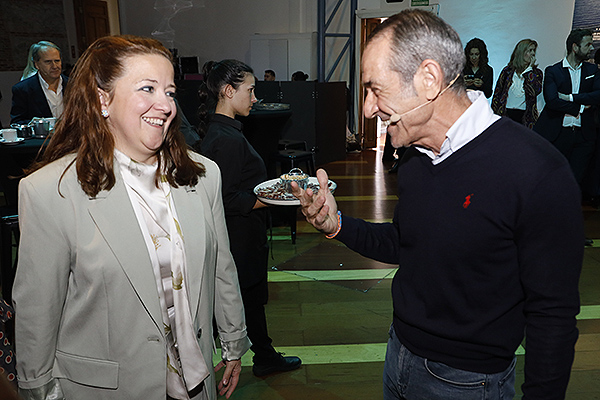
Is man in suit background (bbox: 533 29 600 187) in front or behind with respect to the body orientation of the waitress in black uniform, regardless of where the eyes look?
in front

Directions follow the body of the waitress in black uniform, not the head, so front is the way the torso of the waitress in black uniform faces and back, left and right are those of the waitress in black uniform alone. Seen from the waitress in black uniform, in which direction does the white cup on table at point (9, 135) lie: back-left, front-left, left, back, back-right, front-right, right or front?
back-left

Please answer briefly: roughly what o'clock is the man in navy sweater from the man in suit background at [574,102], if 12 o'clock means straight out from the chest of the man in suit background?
The man in navy sweater is roughly at 12 o'clock from the man in suit background.

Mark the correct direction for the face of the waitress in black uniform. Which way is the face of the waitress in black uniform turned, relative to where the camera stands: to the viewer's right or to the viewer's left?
to the viewer's right

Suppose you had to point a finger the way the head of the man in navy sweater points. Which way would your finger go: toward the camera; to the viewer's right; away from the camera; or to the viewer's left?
to the viewer's left

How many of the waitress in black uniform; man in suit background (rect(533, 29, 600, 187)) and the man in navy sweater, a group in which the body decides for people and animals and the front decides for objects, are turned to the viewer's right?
1

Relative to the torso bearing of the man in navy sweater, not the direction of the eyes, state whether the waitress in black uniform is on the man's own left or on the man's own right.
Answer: on the man's own right

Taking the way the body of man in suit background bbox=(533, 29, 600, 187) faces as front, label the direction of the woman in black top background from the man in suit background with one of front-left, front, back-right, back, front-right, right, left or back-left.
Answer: back-right

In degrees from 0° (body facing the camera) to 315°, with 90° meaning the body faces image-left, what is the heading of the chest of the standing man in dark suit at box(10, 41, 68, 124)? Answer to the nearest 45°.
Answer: approximately 315°

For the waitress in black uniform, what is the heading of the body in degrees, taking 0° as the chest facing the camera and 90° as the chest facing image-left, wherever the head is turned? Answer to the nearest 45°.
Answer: approximately 270°

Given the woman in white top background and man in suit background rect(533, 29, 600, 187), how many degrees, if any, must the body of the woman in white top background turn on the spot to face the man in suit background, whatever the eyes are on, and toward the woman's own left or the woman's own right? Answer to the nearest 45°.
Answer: approximately 45° to the woman's own left
